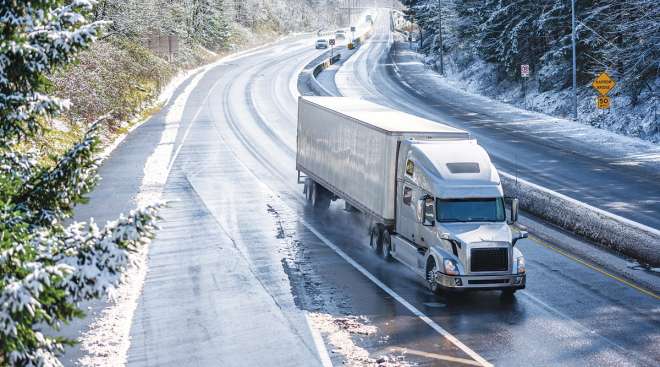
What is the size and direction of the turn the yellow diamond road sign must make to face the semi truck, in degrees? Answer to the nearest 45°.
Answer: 0° — it already faces it

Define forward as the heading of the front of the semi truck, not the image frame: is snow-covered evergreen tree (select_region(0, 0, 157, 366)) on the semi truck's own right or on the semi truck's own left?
on the semi truck's own right

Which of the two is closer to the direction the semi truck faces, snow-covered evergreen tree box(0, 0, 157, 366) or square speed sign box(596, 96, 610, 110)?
the snow-covered evergreen tree

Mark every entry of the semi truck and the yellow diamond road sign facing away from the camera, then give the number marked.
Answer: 0

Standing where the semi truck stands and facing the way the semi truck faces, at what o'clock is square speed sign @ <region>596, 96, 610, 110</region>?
The square speed sign is roughly at 8 o'clock from the semi truck.

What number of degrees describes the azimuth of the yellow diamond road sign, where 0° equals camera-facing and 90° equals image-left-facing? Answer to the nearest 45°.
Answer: approximately 0°
